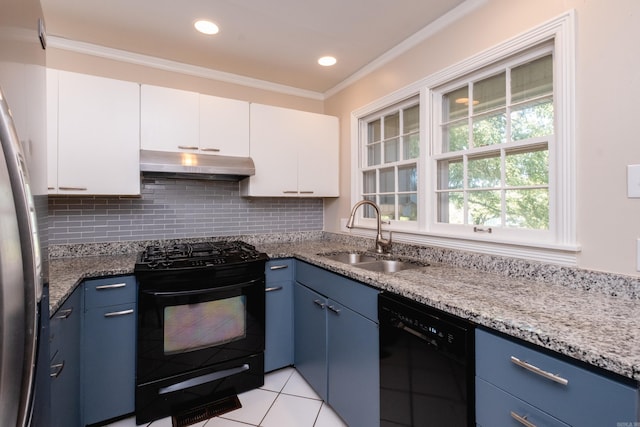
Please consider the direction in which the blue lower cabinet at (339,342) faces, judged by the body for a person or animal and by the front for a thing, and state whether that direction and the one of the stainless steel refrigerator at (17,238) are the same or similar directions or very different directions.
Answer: very different directions

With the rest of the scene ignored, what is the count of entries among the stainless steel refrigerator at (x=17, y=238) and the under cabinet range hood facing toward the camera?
1

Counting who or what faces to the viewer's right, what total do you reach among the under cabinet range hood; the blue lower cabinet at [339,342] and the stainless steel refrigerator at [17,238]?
1

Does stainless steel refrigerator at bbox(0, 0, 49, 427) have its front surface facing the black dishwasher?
yes

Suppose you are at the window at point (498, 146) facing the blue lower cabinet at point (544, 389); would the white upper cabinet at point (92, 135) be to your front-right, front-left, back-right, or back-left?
front-right

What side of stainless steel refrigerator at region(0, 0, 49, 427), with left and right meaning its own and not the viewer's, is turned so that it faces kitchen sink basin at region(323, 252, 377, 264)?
front

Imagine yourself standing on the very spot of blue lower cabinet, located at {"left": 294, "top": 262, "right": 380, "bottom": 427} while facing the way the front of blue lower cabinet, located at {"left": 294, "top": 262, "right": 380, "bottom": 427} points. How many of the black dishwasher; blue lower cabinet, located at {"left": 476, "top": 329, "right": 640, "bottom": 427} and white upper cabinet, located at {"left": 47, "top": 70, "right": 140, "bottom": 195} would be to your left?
2

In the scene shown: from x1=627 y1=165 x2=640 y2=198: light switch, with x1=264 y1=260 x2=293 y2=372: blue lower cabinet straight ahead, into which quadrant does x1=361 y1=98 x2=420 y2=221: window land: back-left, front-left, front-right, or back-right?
front-right

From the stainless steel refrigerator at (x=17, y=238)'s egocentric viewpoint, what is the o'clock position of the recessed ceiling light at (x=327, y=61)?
The recessed ceiling light is roughly at 11 o'clock from the stainless steel refrigerator.

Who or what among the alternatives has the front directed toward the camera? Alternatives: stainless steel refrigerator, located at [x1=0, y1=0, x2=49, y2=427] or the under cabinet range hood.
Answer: the under cabinet range hood

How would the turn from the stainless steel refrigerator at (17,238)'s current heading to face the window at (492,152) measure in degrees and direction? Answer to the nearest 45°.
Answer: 0° — it already faces it

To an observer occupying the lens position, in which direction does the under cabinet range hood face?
facing the viewer

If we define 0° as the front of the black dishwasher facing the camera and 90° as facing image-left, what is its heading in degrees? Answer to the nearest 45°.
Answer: approximately 45°

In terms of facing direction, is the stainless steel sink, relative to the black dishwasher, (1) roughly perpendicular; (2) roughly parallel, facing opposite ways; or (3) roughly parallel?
roughly parallel

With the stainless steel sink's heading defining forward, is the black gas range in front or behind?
in front

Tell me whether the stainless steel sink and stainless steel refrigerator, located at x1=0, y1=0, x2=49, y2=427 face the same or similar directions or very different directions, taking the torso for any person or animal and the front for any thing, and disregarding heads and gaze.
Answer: very different directions
